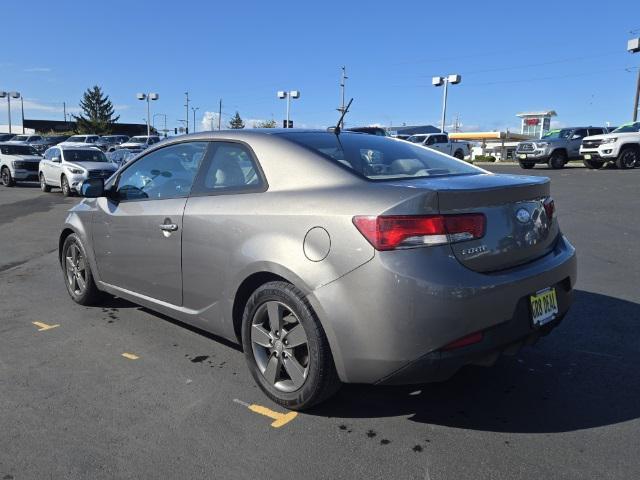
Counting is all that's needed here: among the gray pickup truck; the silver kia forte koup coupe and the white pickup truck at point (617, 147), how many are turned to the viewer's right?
0

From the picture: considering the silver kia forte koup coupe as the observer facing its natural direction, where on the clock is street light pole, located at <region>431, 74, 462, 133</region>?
The street light pole is roughly at 2 o'clock from the silver kia forte koup coupe.

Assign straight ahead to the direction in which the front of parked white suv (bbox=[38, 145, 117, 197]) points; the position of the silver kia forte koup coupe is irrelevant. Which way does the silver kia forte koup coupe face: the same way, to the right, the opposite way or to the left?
the opposite way

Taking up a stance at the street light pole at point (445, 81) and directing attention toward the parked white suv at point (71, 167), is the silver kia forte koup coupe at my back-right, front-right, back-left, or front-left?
front-left

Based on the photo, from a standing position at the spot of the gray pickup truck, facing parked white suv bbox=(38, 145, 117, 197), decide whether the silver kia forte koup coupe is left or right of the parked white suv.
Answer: left

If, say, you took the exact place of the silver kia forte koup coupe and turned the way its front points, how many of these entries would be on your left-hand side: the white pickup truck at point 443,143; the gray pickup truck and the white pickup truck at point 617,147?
0

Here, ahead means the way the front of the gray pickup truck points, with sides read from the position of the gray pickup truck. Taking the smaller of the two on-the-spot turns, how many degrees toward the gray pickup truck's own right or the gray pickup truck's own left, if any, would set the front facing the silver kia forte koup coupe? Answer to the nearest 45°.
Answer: approximately 45° to the gray pickup truck's own left

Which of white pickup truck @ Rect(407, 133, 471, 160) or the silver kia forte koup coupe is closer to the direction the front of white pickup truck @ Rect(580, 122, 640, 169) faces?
the silver kia forte koup coupe

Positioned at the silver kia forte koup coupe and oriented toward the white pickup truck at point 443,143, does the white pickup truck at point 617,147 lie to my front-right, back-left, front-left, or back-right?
front-right

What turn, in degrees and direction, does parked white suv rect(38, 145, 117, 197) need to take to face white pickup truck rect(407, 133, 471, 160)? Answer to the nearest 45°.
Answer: approximately 45° to its left

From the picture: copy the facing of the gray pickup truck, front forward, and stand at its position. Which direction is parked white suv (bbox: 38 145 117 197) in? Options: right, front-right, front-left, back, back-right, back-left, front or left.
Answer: front

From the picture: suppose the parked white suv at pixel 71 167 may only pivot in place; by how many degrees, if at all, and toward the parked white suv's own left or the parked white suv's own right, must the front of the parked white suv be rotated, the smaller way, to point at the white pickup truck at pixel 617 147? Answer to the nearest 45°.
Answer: approximately 45° to the parked white suv's own left

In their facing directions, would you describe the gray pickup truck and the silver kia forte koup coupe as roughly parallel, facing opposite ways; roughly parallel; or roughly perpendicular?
roughly perpendicular

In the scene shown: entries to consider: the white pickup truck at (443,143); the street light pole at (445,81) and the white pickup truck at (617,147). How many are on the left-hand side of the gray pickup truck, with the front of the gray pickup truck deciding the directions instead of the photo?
1

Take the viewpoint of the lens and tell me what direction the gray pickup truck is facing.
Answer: facing the viewer and to the left of the viewer

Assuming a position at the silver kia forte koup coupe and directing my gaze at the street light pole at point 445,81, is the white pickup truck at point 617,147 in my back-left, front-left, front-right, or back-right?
front-right

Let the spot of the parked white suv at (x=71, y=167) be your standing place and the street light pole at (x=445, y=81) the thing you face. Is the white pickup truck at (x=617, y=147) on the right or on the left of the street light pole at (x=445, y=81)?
right

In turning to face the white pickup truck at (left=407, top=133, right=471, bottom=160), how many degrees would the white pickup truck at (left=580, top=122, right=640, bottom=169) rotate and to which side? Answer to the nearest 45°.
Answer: approximately 90° to its right

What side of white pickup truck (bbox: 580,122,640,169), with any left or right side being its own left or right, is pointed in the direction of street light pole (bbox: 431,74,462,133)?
right

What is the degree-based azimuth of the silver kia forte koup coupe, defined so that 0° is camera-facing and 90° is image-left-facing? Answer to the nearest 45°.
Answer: approximately 135°
